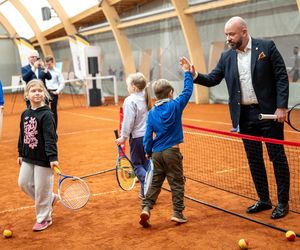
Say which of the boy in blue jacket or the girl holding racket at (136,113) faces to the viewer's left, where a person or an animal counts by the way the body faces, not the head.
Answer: the girl holding racket

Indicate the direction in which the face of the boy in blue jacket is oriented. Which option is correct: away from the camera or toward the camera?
away from the camera

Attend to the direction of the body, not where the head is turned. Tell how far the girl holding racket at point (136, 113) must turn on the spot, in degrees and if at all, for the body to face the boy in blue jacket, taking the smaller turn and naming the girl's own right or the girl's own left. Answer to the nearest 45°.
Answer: approximately 135° to the girl's own left

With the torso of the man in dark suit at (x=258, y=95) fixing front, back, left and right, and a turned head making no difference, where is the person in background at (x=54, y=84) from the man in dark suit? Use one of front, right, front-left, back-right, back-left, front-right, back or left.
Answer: right

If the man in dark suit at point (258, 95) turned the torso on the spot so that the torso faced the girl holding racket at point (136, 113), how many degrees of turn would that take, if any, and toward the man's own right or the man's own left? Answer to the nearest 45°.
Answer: approximately 45° to the man's own right

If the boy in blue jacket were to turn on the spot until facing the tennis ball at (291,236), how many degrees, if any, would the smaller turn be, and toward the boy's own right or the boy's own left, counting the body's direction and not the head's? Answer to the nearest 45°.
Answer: approximately 90° to the boy's own right

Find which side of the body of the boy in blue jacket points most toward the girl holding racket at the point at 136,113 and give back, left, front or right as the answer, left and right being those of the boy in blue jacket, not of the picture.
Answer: left

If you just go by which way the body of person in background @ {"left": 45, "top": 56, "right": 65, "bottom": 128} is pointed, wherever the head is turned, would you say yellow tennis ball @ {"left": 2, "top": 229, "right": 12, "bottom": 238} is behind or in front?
in front

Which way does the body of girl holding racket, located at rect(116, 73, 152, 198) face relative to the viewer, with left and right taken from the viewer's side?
facing to the left of the viewer

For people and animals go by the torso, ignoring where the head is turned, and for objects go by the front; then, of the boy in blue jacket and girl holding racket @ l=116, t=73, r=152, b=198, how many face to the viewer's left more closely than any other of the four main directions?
1

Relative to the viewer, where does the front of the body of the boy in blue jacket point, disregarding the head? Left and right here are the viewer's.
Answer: facing away from the viewer and to the right of the viewer

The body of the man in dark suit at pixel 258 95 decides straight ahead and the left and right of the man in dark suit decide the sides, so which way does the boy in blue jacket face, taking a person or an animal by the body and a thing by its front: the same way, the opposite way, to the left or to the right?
the opposite way
